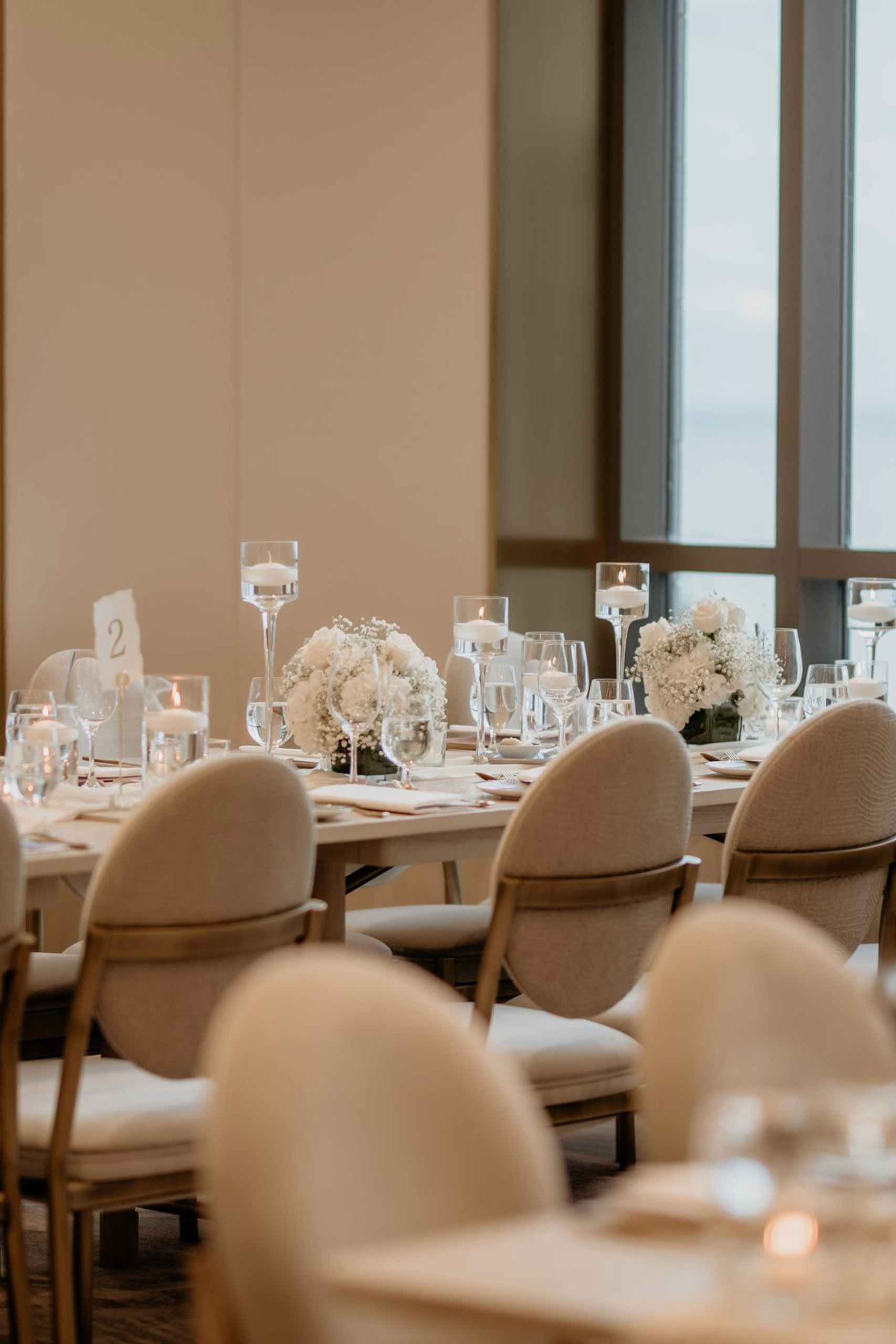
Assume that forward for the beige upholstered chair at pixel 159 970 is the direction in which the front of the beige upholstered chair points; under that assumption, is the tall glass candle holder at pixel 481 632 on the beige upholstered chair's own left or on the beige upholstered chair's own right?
on the beige upholstered chair's own right

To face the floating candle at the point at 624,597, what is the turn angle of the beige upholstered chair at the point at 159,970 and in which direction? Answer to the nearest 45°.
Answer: approximately 90° to its right

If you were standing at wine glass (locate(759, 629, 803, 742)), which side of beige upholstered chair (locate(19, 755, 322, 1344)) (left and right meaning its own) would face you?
right

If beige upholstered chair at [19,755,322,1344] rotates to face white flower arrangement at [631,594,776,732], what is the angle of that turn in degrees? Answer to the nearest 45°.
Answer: approximately 90° to its right

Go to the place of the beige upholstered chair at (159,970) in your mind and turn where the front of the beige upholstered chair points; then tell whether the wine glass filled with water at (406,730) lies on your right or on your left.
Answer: on your right

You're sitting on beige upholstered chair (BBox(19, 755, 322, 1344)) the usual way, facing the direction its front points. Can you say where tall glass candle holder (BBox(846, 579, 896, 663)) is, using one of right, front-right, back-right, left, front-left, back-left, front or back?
right

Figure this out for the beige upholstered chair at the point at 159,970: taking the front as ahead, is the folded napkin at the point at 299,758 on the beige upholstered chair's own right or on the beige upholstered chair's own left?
on the beige upholstered chair's own right

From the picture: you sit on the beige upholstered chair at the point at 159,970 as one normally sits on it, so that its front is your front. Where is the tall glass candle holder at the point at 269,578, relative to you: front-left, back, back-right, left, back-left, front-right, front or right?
front-right

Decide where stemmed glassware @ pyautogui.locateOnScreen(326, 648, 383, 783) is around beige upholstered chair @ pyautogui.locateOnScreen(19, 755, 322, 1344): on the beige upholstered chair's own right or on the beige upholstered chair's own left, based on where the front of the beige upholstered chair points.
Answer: on the beige upholstered chair's own right

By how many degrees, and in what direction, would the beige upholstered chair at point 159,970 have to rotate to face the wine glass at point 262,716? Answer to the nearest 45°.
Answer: approximately 45° to its right

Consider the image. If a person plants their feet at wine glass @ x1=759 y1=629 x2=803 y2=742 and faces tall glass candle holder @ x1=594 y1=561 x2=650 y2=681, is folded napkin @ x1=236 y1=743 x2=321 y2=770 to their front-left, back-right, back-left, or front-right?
front-left

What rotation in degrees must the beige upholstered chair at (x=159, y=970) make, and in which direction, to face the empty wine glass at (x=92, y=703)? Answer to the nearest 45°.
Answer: approximately 45° to its right

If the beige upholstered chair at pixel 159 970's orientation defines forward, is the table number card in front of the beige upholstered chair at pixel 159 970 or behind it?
in front

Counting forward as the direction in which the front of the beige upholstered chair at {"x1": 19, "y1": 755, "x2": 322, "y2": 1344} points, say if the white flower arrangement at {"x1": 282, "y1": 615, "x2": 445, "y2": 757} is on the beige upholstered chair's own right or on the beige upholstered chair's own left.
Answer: on the beige upholstered chair's own right

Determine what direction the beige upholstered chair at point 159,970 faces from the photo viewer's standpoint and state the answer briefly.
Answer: facing away from the viewer and to the left of the viewer
